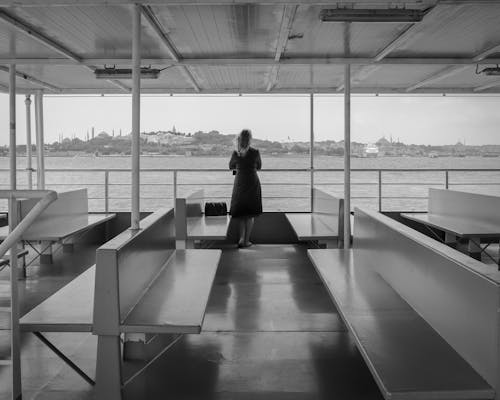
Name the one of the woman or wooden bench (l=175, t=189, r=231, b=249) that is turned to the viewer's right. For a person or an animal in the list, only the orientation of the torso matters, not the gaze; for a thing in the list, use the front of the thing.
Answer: the wooden bench

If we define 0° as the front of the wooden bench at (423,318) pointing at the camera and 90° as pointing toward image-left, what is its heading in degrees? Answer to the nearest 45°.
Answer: approximately 90°

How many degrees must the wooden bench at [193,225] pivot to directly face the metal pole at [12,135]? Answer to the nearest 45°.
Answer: approximately 180°

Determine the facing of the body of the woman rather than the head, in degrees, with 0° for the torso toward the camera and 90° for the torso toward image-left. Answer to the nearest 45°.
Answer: approximately 180°

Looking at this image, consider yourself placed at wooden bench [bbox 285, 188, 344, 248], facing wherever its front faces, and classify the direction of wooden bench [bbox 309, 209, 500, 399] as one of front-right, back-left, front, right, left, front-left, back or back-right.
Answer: left

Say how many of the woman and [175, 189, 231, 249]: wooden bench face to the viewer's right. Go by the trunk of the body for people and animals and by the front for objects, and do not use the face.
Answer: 1

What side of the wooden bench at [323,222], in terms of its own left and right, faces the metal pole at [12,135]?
front

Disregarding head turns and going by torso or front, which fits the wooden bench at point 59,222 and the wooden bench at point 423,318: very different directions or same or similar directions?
very different directions

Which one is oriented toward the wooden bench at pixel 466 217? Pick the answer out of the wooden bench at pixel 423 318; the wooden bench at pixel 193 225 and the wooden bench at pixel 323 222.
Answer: the wooden bench at pixel 193 225

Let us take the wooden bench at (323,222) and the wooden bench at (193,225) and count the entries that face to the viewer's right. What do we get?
1

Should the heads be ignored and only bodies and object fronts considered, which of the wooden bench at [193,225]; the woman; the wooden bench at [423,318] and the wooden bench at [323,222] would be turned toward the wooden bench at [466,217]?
the wooden bench at [193,225]

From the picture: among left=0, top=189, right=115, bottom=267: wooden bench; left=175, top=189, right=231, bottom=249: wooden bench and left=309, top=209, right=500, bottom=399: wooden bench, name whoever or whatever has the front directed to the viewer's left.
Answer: left=309, top=209, right=500, bottom=399: wooden bench

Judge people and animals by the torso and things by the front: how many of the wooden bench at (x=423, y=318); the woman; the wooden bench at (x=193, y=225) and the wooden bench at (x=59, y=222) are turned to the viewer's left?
1

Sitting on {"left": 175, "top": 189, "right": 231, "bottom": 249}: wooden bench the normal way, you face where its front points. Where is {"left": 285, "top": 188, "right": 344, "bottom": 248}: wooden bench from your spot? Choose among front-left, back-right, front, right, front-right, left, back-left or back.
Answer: front

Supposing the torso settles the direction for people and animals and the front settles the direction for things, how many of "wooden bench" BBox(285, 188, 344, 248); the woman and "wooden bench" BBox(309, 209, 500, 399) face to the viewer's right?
0

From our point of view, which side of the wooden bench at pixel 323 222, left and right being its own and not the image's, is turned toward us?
left
